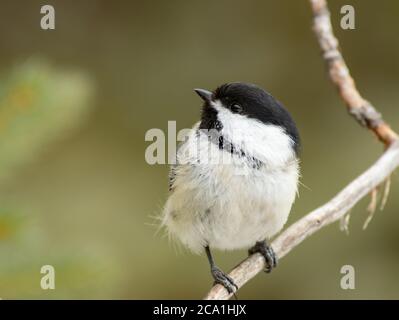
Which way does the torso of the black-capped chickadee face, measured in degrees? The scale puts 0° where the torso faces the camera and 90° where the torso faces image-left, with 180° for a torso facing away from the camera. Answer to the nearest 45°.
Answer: approximately 0°
